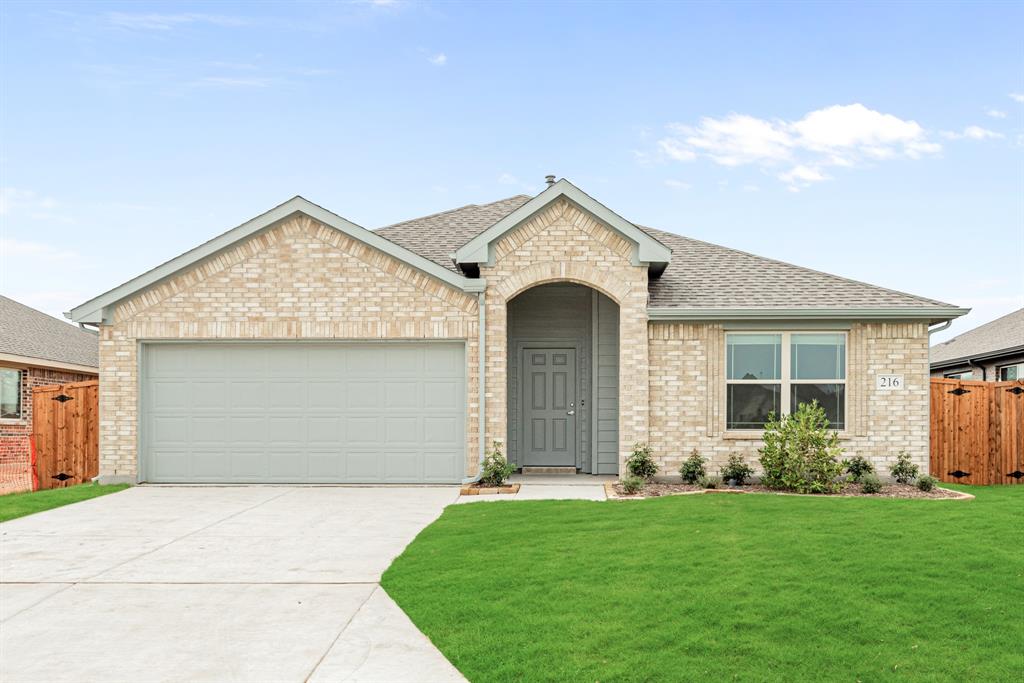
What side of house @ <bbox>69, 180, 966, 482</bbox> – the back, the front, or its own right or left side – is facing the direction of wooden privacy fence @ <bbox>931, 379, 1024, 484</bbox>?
left

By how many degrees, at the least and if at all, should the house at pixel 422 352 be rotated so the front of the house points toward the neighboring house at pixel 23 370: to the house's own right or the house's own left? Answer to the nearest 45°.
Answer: approximately 135° to the house's own right

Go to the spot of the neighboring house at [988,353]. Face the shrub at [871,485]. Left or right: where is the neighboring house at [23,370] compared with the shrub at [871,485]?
right

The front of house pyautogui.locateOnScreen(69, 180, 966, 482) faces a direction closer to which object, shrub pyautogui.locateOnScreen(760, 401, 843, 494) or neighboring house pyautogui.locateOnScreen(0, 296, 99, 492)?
the shrub

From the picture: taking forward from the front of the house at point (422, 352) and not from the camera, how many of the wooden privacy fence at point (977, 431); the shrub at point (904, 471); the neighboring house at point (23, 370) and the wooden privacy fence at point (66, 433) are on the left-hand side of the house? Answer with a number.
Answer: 2

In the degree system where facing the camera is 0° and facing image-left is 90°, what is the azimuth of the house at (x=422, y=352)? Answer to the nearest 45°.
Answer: approximately 0°
